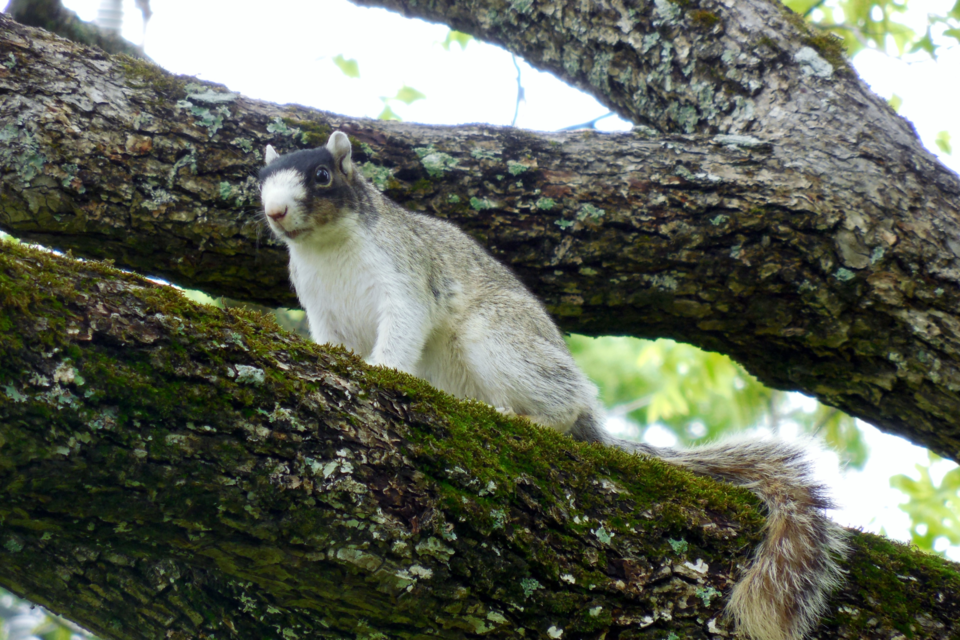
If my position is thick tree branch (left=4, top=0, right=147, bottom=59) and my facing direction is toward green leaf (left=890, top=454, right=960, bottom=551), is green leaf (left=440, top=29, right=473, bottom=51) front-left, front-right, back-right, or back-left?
front-left

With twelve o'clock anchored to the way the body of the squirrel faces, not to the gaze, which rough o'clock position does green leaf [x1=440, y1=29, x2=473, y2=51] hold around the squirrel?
The green leaf is roughly at 4 o'clock from the squirrel.

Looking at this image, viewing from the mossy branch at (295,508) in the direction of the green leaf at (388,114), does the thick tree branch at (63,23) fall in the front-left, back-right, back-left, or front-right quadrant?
front-left

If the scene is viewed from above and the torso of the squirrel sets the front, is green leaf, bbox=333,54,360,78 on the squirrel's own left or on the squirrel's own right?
on the squirrel's own right

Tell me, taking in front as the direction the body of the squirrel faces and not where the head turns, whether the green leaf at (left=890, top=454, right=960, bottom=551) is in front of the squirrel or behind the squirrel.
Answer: behind

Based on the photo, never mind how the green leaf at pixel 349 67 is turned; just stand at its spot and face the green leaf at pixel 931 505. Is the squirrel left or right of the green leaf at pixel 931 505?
right

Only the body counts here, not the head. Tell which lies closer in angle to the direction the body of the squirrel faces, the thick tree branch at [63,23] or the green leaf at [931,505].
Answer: the thick tree branch

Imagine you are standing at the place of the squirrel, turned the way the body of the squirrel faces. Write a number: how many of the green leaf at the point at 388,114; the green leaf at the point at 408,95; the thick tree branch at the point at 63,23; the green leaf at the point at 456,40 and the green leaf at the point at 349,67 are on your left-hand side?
0

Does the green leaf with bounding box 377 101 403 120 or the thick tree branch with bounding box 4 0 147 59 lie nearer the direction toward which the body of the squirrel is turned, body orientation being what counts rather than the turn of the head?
the thick tree branch

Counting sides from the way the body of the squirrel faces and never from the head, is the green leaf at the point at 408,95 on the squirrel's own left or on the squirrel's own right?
on the squirrel's own right

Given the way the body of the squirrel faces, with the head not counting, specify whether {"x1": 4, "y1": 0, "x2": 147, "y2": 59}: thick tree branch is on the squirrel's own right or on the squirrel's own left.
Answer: on the squirrel's own right
